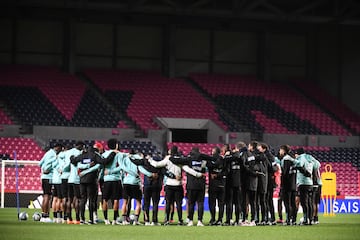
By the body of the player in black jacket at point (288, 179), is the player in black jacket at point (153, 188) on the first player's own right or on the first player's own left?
on the first player's own left

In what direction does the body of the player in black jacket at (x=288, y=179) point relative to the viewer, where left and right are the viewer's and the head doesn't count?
facing away from the viewer and to the left of the viewer

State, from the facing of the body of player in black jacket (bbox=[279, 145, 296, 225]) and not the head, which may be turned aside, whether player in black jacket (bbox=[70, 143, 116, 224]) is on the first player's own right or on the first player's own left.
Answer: on the first player's own left

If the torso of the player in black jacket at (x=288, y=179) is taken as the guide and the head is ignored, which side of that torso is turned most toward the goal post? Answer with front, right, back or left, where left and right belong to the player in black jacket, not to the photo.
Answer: front

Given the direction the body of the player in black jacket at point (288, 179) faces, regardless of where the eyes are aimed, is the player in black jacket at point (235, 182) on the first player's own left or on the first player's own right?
on the first player's own left

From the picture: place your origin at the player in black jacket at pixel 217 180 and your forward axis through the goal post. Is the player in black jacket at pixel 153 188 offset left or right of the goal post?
left

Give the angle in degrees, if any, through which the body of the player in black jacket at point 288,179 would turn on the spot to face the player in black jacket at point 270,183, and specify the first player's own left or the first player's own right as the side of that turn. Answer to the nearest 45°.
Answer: approximately 45° to the first player's own left
